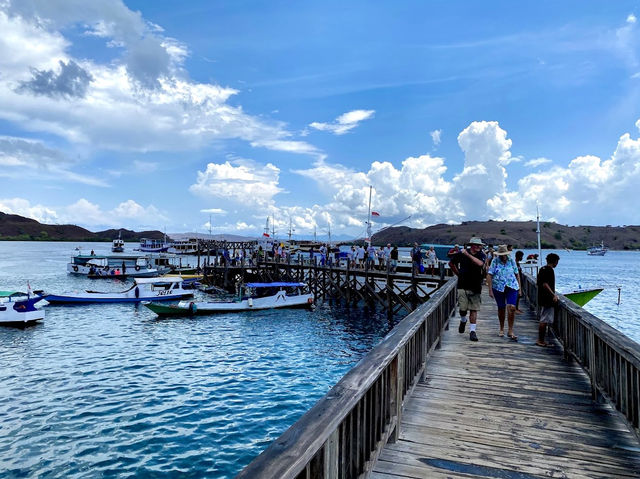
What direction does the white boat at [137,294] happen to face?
to the viewer's left

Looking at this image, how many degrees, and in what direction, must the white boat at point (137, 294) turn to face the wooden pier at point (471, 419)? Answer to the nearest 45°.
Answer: approximately 90° to its left

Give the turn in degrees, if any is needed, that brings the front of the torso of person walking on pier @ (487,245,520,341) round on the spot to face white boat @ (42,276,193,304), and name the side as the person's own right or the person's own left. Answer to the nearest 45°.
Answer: approximately 135° to the person's own right

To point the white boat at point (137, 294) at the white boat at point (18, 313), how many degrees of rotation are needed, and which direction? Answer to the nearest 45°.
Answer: approximately 45° to its left
